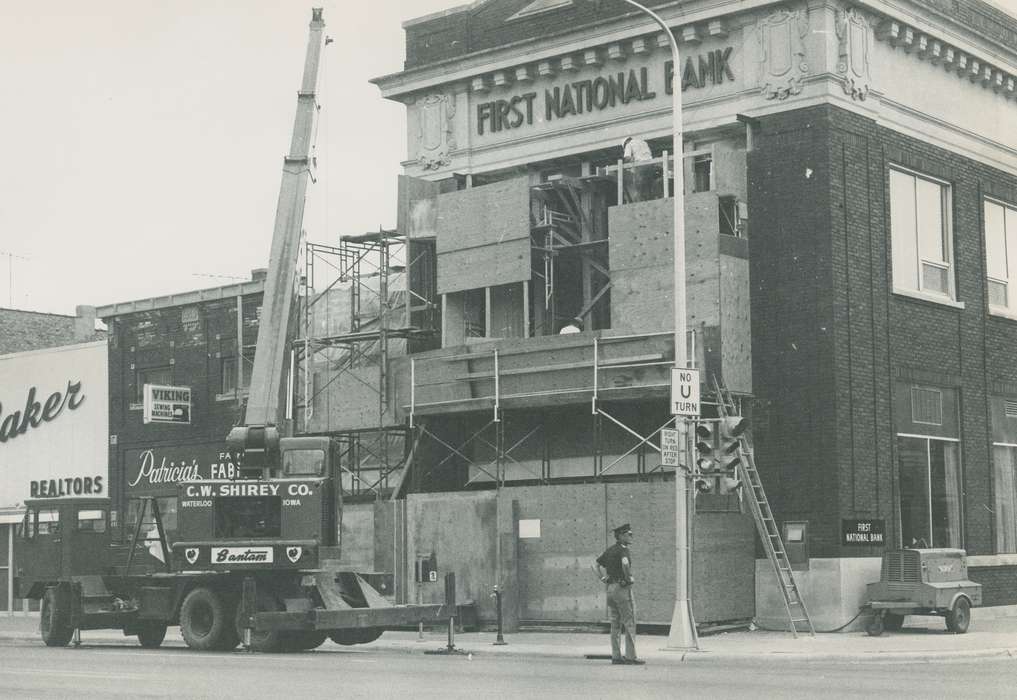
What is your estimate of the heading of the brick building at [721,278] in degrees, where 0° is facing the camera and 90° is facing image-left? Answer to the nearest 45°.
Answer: approximately 45°

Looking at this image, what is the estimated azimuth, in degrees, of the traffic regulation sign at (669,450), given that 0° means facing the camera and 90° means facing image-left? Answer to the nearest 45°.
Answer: approximately 0°

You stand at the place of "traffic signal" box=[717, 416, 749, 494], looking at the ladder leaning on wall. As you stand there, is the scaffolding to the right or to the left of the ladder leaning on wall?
left

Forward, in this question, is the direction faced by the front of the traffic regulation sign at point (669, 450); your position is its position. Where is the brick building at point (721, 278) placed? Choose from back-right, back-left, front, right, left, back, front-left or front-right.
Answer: back
